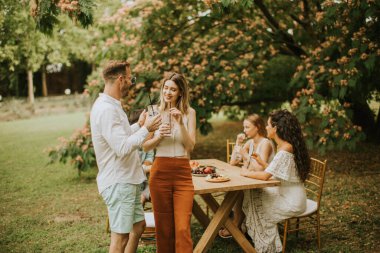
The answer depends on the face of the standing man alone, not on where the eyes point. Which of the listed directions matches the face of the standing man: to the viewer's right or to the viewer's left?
to the viewer's right

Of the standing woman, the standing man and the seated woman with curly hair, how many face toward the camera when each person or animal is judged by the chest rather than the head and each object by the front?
1

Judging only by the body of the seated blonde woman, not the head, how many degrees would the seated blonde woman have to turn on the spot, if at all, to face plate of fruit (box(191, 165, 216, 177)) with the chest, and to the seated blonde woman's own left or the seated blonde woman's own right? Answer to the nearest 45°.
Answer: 0° — they already face it

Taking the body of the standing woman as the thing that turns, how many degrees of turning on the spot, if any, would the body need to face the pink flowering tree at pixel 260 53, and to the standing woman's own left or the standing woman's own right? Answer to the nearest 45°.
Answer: approximately 180°

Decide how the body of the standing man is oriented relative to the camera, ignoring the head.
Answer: to the viewer's right

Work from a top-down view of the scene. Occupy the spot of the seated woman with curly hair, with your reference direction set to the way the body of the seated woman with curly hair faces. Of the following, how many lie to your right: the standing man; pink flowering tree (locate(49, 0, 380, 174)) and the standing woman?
1

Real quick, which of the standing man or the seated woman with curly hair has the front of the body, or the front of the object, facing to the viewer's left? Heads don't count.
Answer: the seated woman with curly hair

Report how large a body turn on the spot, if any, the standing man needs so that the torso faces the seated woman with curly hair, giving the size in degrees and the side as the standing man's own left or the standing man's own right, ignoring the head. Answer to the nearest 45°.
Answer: approximately 45° to the standing man's own left

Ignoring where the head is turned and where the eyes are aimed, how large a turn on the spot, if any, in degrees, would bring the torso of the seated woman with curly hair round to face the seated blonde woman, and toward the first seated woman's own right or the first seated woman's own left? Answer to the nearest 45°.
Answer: approximately 45° to the first seated woman's own right

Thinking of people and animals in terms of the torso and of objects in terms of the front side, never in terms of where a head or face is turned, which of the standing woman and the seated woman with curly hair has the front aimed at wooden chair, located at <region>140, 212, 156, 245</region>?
the seated woman with curly hair

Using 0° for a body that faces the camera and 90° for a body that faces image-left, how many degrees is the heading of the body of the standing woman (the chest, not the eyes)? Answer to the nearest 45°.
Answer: approximately 0°

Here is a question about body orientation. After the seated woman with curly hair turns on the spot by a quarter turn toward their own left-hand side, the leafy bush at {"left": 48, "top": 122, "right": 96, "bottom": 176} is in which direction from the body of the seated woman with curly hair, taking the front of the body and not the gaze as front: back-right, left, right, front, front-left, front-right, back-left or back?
back-right

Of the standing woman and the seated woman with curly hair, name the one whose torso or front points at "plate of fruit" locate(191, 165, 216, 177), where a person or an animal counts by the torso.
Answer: the seated woman with curly hair

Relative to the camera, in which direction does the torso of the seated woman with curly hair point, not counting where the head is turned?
to the viewer's left

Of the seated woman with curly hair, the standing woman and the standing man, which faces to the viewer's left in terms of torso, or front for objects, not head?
the seated woman with curly hair
